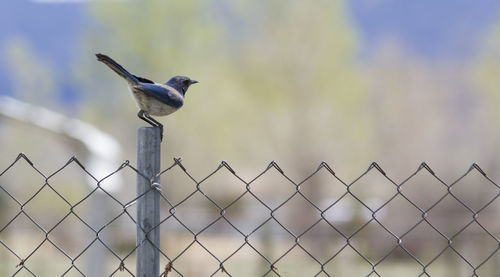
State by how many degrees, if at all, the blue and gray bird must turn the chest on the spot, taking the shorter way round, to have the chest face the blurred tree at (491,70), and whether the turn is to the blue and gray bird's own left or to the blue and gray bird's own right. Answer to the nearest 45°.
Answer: approximately 45° to the blue and gray bird's own left

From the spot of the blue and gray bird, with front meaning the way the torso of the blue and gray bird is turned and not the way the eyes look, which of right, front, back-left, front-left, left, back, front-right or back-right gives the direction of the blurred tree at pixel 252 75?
left

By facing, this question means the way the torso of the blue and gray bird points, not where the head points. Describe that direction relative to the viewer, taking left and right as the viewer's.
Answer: facing to the right of the viewer
